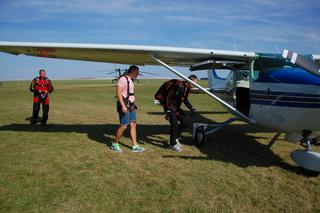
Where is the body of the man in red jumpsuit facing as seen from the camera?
toward the camera

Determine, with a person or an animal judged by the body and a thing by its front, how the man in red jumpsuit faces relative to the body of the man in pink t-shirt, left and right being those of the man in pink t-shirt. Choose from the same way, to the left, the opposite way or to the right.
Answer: to the right

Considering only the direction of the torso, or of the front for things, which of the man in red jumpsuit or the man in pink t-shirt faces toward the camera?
the man in red jumpsuit

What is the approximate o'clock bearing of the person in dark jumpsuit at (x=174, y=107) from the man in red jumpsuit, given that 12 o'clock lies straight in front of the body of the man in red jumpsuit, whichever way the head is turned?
The person in dark jumpsuit is roughly at 11 o'clock from the man in red jumpsuit.

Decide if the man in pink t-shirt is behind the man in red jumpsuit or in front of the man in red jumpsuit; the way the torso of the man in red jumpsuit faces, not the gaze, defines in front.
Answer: in front

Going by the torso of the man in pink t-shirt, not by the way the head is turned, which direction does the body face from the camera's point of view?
to the viewer's right

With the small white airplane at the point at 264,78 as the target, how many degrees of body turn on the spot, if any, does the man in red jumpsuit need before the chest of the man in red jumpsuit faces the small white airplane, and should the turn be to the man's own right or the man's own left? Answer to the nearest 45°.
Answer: approximately 45° to the man's own left

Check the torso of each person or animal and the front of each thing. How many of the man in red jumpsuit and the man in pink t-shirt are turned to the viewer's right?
1

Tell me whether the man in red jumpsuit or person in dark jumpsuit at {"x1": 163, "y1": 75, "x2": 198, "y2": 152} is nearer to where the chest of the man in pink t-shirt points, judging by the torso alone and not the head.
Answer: the person in dark jumpsuit

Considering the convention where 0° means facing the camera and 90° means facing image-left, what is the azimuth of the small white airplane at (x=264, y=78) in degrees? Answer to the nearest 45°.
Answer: approximately 315°

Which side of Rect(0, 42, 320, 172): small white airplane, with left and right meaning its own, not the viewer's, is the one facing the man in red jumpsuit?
right

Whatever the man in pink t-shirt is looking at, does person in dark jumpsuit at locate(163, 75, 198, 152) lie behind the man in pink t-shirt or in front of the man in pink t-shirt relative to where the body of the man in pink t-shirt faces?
in front
